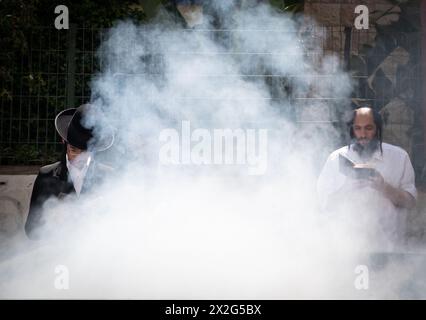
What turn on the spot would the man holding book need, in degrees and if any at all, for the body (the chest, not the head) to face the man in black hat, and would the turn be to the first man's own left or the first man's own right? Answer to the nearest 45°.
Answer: approximately 90° to the first man's own right

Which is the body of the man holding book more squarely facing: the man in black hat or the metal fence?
the man in black hat

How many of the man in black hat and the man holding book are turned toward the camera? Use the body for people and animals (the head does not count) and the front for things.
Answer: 2

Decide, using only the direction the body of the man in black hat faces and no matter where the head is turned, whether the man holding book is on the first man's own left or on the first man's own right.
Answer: on the first man's own left

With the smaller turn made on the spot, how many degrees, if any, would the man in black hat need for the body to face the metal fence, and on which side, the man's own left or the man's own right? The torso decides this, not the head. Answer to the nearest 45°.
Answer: approximately 180°

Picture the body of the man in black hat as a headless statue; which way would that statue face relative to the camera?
toward the camera

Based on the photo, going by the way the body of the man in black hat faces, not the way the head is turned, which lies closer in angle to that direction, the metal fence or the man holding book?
the man holding book

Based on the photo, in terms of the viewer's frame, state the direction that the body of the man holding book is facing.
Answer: toward the camera
